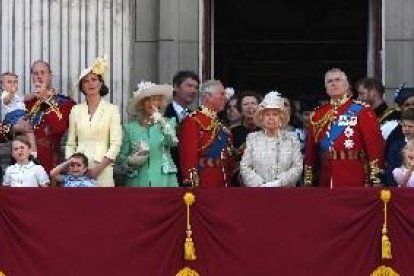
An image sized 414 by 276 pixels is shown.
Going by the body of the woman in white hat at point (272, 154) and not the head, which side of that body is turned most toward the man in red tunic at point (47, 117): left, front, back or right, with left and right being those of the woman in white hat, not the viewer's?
right

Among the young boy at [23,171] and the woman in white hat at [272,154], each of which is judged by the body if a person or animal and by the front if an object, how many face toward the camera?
2

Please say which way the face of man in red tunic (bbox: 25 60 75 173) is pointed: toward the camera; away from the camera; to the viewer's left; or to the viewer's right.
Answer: toward the camera

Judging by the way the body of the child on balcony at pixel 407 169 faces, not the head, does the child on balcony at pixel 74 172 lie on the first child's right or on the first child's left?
on the first child's right

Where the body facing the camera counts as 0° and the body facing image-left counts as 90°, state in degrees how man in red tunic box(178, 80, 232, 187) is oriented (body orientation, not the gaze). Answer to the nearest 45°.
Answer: approximately 315°

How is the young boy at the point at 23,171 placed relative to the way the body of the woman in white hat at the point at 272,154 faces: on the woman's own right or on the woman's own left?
on the woman's own right

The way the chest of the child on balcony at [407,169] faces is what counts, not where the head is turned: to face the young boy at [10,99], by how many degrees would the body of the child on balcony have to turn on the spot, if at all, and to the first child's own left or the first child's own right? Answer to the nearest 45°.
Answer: approximately 135° to the first child's own right

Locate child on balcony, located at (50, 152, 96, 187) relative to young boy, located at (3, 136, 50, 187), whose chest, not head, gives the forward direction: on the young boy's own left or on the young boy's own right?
on the young boy's own left

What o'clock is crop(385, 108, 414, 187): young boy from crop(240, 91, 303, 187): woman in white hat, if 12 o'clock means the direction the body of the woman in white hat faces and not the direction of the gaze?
The young boy is roughly at 9 o'clock from the woman in white hat.

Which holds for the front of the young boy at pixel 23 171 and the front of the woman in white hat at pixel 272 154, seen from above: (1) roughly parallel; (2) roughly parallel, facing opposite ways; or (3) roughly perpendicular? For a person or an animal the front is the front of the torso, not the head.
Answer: roughly parallel

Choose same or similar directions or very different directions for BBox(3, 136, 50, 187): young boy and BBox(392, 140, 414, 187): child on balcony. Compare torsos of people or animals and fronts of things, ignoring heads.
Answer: same or similar directions

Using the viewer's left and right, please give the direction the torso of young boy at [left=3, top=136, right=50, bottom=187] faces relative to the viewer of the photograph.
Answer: facing the viewer

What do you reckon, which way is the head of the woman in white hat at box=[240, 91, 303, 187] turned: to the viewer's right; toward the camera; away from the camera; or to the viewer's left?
toward the camera

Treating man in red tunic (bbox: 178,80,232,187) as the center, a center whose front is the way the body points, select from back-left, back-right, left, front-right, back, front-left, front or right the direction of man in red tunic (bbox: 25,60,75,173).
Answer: back-right
